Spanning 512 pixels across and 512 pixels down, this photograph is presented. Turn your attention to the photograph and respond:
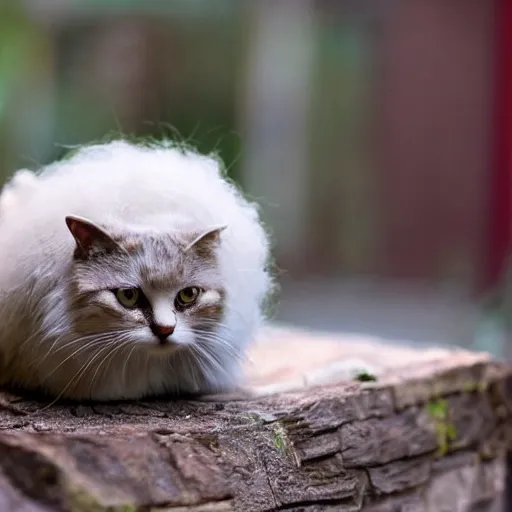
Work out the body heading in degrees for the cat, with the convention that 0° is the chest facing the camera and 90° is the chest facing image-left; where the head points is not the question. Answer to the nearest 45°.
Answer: approximately 315°
